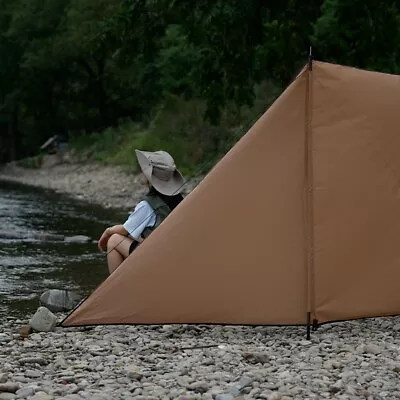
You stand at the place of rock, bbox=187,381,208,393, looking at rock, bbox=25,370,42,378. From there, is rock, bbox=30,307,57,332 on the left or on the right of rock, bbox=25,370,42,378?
right

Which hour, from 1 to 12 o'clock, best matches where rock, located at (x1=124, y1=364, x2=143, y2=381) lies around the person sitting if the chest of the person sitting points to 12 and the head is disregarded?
The rock is roughly at 9 o'clock from the person sitting.

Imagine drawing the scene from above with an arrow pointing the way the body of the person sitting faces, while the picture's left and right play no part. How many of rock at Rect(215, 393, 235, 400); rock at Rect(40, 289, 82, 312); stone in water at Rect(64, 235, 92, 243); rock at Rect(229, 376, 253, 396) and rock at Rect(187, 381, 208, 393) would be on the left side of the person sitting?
3

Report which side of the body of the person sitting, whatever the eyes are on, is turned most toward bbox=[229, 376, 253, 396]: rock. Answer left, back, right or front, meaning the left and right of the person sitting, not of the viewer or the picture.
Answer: left

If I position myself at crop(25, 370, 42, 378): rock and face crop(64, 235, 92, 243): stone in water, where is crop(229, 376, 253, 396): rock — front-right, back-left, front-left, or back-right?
back-right

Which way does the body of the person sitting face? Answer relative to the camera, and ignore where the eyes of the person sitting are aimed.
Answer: to the viewer's left

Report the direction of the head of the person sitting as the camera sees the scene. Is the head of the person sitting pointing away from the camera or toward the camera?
away from the camera
